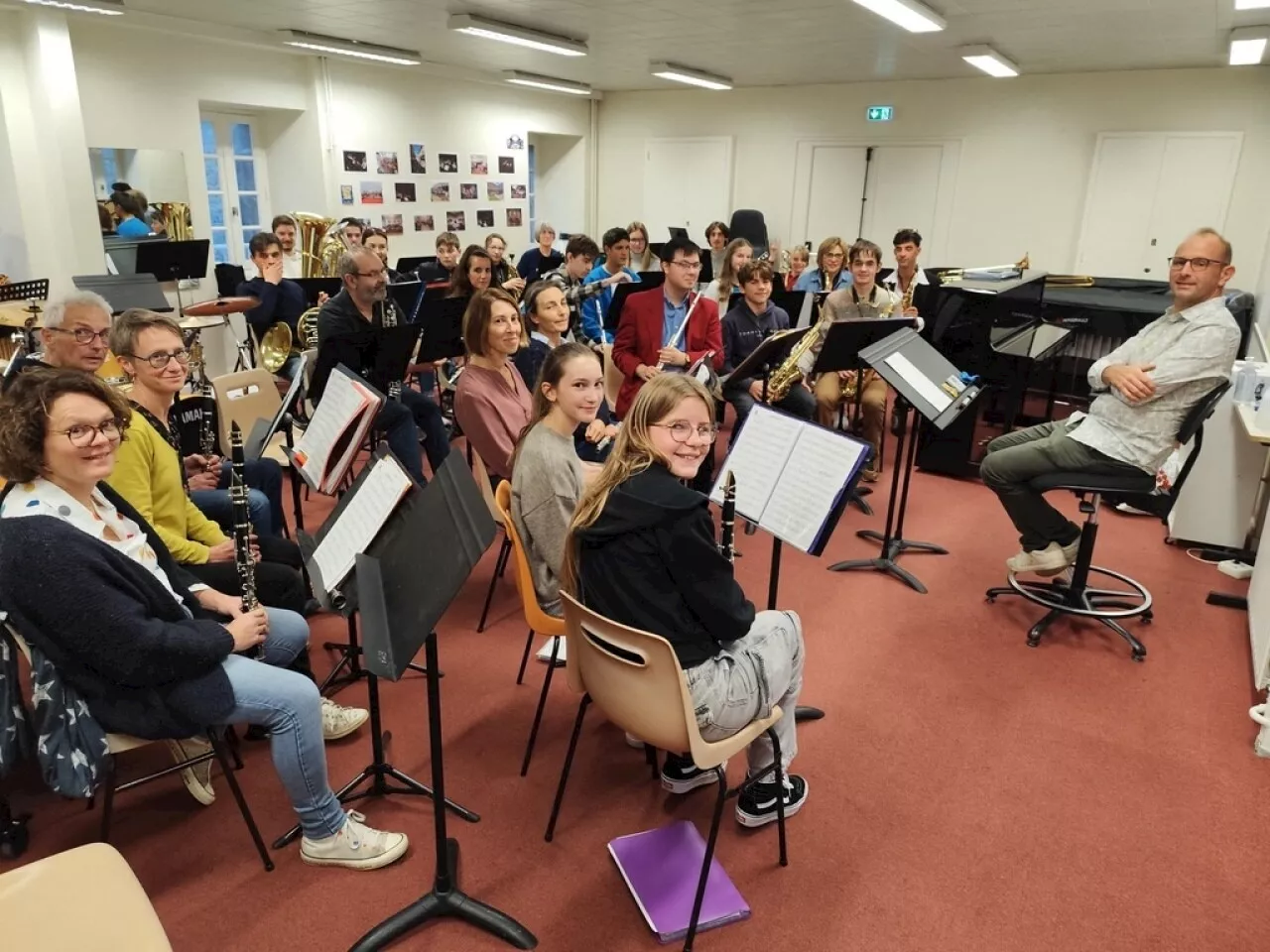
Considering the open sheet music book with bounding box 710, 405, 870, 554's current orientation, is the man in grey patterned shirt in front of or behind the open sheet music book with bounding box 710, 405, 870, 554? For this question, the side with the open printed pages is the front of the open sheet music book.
behind

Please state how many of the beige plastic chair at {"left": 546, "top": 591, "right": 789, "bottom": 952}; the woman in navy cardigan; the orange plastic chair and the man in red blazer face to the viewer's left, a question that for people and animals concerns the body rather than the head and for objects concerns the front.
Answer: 0

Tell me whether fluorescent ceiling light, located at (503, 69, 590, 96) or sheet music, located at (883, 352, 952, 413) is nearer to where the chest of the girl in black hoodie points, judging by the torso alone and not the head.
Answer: the sheet music

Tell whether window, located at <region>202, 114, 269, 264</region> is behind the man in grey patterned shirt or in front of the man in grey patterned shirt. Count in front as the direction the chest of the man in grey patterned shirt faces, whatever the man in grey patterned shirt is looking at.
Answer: in front

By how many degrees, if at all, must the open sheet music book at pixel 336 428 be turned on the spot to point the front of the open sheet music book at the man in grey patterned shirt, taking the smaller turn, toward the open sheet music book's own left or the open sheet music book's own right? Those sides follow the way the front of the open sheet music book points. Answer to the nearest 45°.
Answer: approximately 135° to the open sheet music book's own left

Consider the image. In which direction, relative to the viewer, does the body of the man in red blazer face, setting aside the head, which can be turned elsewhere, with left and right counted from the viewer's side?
facing the viewer and to the right of the viewer

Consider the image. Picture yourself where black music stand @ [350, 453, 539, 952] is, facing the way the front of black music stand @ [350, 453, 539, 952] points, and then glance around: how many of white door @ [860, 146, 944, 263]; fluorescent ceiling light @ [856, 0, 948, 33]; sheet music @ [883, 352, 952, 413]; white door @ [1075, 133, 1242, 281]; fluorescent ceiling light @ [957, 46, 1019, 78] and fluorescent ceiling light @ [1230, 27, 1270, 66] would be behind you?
6

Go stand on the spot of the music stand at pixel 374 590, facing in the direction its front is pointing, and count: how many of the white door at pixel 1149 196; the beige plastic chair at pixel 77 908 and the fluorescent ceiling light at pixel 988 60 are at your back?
2

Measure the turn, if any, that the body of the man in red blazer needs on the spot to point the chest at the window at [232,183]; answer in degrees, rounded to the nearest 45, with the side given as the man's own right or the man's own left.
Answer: approximately 180°

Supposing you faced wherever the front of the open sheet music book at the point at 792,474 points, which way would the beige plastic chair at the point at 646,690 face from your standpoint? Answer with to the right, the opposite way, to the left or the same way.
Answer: the opposite way

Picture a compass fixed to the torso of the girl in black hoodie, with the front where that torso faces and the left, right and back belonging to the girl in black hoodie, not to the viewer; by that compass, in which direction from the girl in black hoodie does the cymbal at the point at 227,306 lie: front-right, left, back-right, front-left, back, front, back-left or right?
left

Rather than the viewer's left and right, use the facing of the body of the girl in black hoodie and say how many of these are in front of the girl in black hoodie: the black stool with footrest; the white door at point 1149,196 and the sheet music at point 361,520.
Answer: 2

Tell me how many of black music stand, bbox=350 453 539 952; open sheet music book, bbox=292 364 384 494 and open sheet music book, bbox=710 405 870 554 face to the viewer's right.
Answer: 0

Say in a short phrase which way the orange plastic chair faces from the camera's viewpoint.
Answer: facing to the right of the viewer

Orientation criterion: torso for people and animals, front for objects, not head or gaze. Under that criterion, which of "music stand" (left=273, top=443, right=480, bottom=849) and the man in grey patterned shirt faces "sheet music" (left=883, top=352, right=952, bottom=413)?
the man in grey patterned shirt
